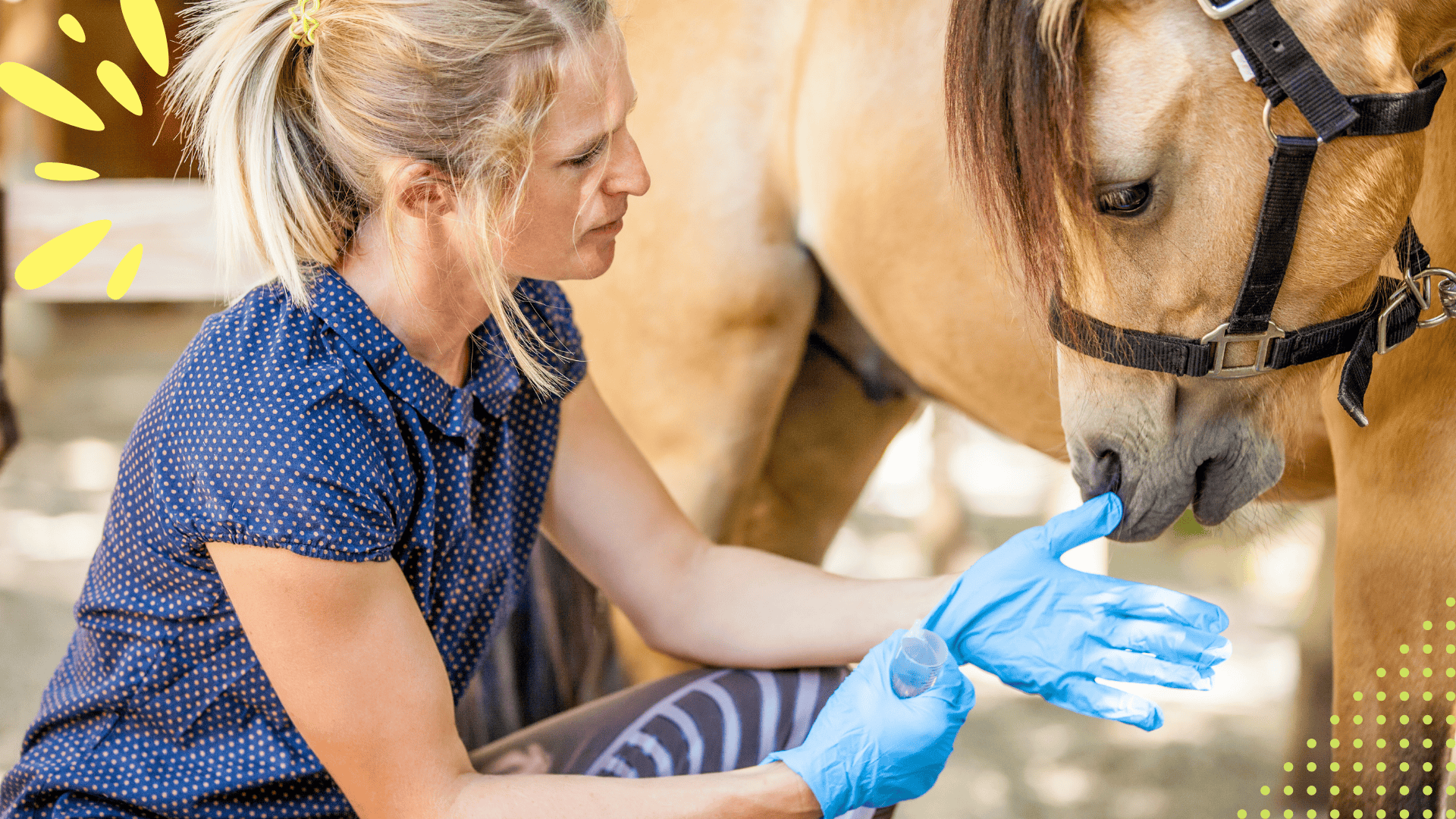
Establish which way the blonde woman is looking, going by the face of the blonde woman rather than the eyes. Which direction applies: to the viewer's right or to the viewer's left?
to the viewer's right

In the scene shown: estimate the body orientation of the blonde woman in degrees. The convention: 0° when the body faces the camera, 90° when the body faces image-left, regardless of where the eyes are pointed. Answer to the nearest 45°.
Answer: approximately 270°
